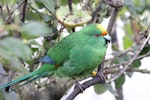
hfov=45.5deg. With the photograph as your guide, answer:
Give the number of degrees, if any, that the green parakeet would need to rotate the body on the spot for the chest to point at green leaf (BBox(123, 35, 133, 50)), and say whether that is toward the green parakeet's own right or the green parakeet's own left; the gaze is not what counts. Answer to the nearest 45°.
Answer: approximately 45° to the green parakeet's own left

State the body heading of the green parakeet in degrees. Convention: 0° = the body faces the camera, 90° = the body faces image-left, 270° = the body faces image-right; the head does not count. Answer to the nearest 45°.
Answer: approximately 270°
